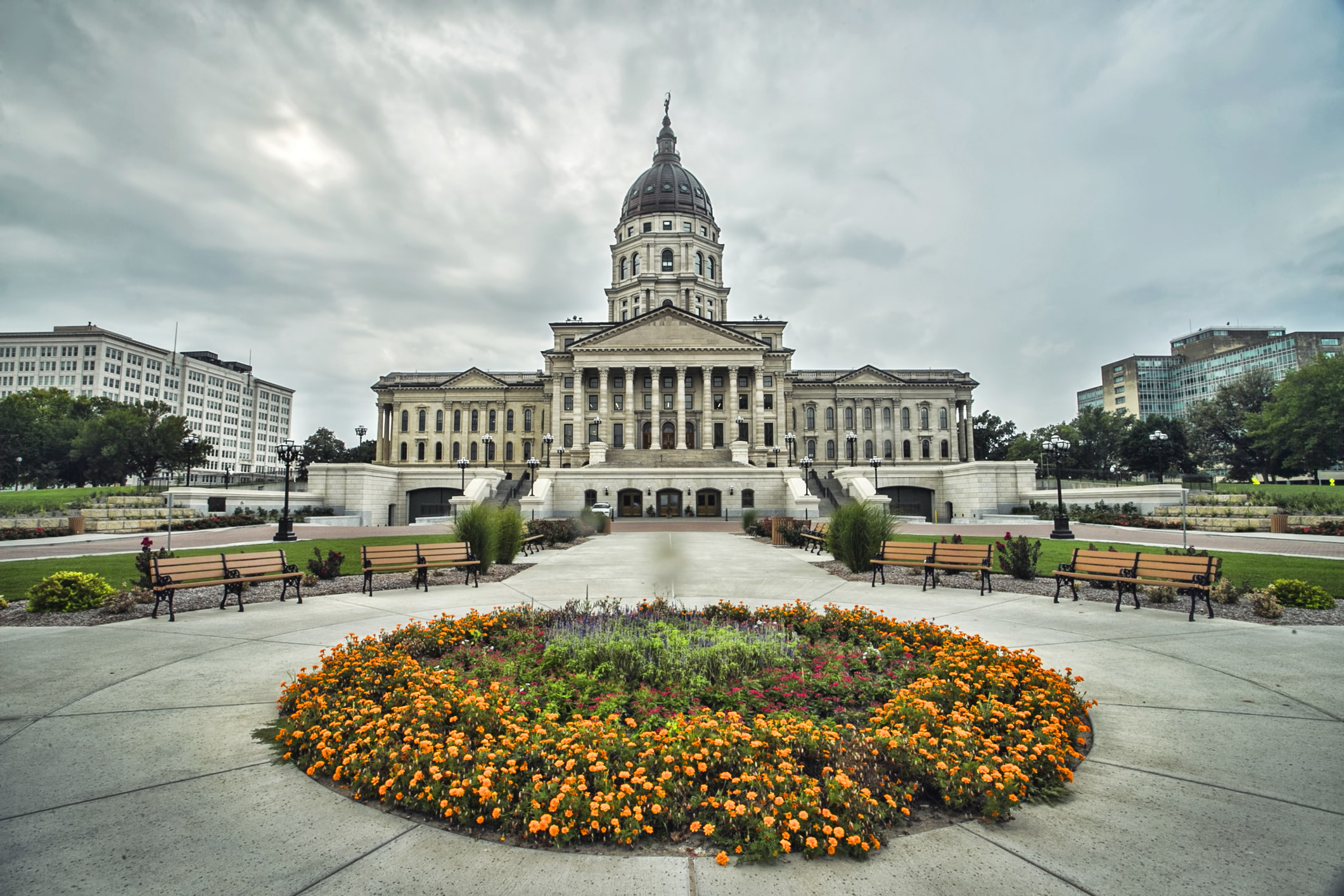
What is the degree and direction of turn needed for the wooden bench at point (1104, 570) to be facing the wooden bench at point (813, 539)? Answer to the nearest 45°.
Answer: approximately 90° to its right

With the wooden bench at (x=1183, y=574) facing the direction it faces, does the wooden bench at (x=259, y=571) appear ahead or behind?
ahead

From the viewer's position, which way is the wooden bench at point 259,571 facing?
facing the viewer and to the right of the viewer

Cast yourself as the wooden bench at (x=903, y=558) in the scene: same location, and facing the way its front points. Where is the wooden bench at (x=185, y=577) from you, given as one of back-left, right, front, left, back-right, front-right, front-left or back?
front-right

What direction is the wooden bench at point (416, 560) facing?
toward the camera

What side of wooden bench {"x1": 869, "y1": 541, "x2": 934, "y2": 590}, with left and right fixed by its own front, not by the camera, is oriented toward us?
front

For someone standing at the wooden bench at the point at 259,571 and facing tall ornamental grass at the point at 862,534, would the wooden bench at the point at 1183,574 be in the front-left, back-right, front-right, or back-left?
front-right

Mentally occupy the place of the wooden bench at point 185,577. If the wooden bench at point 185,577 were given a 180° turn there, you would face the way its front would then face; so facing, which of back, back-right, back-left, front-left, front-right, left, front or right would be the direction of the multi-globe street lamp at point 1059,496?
back-right

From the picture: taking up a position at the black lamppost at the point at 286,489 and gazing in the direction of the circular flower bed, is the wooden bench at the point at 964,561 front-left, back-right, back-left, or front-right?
front-left

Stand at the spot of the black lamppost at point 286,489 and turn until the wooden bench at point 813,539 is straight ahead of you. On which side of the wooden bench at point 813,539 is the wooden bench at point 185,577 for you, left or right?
right

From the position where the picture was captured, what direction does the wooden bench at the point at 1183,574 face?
facing the viewer and to the left of the viewer

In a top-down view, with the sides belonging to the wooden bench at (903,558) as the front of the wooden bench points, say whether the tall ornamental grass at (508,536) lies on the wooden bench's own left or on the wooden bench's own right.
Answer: on the wooden bench's own right

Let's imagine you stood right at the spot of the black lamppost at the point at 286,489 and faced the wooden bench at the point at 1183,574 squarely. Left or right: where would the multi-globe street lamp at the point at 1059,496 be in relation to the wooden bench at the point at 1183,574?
left
